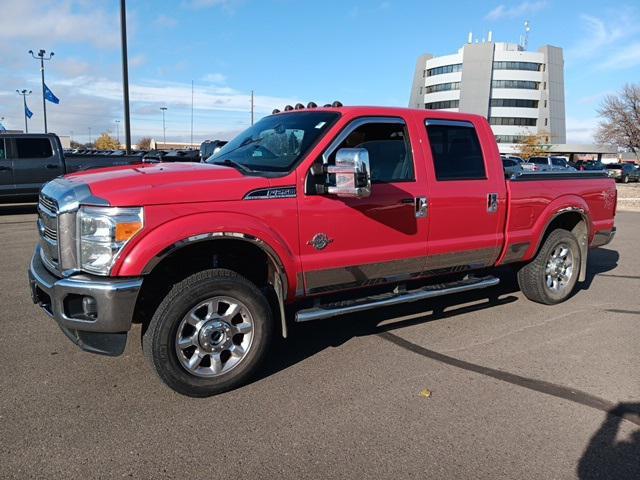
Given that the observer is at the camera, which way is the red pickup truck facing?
facing the viewer and to the left of the viewer

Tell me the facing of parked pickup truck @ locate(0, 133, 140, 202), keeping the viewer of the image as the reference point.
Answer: facing to the left of the viewer

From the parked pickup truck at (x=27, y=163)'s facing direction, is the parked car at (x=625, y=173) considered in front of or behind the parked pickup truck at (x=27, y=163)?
behind

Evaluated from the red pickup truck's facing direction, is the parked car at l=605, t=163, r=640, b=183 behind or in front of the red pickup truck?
behind

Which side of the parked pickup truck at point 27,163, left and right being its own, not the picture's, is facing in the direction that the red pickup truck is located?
left

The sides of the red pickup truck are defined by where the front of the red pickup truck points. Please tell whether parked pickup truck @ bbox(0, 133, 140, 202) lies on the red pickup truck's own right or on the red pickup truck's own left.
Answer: on the red pickup truck's own right

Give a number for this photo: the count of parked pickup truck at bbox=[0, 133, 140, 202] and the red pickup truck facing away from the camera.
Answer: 0
